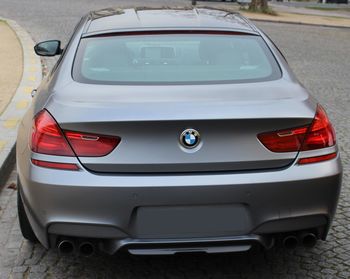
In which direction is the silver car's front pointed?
away from the camera
